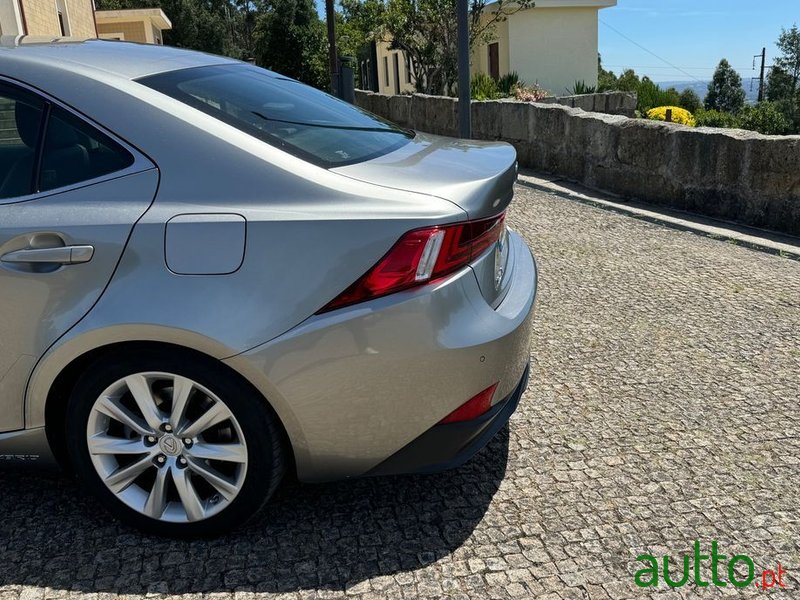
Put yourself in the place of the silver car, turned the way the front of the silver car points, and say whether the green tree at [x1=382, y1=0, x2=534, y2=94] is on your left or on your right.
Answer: on your right

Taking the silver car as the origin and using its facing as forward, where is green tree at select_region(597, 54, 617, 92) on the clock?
The green tree is roughly at 4 o'clock from the silver car.

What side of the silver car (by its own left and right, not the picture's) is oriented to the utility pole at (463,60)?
right

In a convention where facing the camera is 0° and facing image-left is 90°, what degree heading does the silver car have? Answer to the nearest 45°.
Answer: approximately 90°

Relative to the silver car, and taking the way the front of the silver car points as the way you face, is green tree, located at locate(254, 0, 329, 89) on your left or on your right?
on your right

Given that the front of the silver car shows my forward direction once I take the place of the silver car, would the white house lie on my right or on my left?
on my right

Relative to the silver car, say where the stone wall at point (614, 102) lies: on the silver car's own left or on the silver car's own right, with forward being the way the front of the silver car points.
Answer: on the silver car's own right

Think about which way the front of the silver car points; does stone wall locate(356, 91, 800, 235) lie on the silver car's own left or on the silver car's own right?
on the silver car's own right
